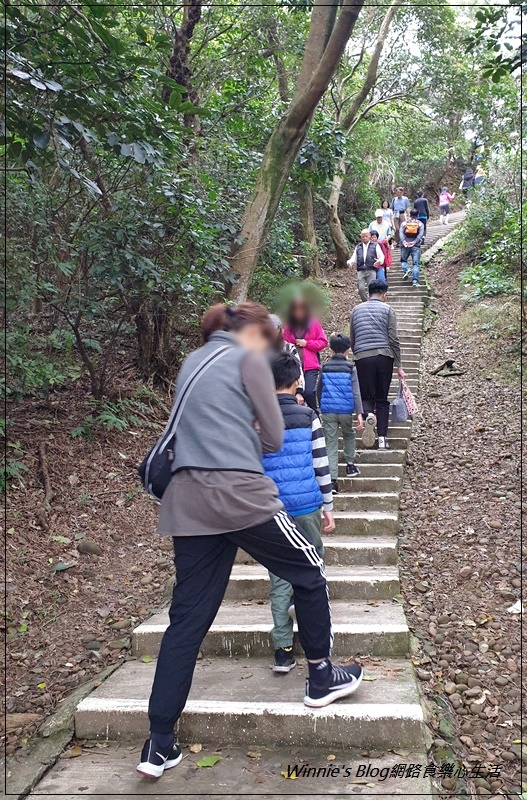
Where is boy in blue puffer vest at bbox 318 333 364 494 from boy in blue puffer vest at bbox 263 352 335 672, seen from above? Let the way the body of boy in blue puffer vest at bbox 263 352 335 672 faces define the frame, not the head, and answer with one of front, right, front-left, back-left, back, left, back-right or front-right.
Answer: front

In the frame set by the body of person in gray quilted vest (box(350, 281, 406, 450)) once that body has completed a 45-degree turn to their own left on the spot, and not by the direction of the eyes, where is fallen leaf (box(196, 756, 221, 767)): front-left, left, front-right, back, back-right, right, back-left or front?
back-left

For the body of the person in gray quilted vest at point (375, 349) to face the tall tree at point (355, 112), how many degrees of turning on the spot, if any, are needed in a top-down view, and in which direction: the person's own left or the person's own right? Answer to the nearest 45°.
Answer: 0° — they already face it

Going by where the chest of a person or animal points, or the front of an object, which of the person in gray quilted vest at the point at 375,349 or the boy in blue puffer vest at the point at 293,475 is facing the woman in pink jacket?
the boy in blue puffer vest

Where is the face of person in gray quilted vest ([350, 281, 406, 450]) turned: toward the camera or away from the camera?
away from the camera

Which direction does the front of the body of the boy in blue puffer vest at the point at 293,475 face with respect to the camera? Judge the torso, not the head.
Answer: away from the camera

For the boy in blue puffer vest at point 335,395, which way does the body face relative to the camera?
away from the camera

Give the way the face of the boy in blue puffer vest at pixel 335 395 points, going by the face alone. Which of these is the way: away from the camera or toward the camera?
away from the camera

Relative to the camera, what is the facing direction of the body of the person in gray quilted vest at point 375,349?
away from the camera

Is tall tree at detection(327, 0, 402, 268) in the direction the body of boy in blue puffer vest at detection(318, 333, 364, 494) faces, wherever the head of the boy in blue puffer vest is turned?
yes
